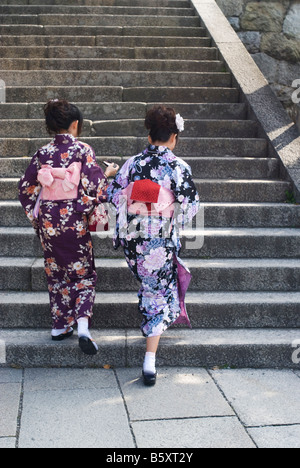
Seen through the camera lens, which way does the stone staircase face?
facing the viewer

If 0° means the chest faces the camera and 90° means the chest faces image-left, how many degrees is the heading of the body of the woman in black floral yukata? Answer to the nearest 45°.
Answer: approximately 180°
